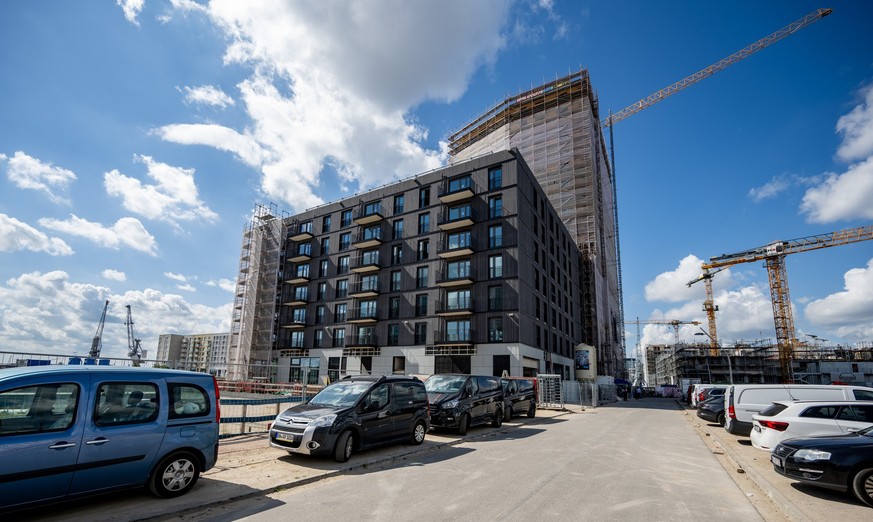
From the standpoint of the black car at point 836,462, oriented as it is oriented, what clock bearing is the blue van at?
The blue van is roughly at 12 o'clock from the black car.

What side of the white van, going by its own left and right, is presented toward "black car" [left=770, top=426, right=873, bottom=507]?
right

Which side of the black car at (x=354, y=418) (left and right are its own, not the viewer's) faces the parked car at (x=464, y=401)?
back

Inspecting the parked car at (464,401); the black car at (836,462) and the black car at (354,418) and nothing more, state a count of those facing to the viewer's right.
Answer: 0

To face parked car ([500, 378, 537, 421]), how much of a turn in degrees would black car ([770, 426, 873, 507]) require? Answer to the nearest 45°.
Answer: approximately 90° to its right

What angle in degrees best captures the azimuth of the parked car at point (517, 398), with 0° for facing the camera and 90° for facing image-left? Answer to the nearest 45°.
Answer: approximately 45°

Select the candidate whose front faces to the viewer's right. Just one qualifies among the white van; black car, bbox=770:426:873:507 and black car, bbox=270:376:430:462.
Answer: the white van

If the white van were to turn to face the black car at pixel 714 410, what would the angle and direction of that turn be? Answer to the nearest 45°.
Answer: approximately 90° to its left

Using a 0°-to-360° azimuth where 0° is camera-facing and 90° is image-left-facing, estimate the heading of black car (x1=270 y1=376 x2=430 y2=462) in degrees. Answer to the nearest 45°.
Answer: approximately 45°

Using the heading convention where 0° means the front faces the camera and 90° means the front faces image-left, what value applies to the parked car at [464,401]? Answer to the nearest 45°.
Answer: approximately 45°

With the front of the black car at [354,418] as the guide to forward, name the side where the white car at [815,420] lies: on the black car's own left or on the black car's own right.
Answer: on the black car's own left
